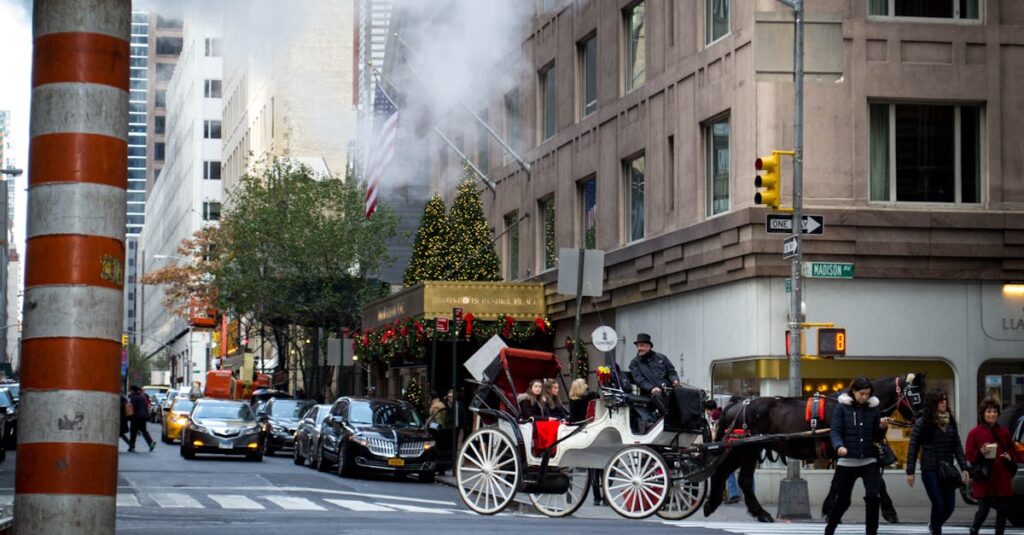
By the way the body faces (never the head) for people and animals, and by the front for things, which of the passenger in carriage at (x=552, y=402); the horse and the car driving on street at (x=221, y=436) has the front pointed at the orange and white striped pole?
the car driving on street

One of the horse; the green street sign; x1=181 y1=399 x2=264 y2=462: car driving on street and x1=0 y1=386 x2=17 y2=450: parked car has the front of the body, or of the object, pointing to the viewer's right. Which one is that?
the horse

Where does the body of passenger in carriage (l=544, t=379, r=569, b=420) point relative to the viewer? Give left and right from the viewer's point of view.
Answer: facing to the right of the viewer

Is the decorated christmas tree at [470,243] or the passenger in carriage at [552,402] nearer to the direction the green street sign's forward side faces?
the passenger in carriage

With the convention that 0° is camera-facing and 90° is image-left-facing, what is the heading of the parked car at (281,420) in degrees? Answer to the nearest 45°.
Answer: approximately 315°

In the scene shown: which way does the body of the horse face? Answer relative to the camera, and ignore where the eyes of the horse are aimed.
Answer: to the viewer's right

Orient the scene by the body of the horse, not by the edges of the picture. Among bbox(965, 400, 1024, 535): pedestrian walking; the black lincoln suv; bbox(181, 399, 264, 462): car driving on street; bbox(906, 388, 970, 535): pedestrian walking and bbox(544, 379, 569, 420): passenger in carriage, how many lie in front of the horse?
2

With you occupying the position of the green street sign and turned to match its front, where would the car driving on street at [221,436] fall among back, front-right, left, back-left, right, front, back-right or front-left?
back-right

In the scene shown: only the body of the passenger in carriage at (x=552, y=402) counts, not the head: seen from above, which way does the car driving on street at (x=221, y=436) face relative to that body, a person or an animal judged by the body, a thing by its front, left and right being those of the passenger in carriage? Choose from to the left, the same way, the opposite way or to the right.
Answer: to the right

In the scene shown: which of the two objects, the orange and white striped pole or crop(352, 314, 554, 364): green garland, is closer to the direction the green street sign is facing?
the orange and white striped pole

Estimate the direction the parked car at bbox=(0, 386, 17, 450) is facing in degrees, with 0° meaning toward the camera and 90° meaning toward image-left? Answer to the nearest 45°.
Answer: approximately 0°

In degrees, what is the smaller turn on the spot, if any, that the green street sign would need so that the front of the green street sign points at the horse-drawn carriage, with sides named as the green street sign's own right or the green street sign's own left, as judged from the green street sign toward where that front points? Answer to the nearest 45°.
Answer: approximately 45° to the green street sign's own right

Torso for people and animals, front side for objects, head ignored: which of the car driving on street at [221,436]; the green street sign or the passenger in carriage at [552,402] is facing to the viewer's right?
the passenger in carriage
